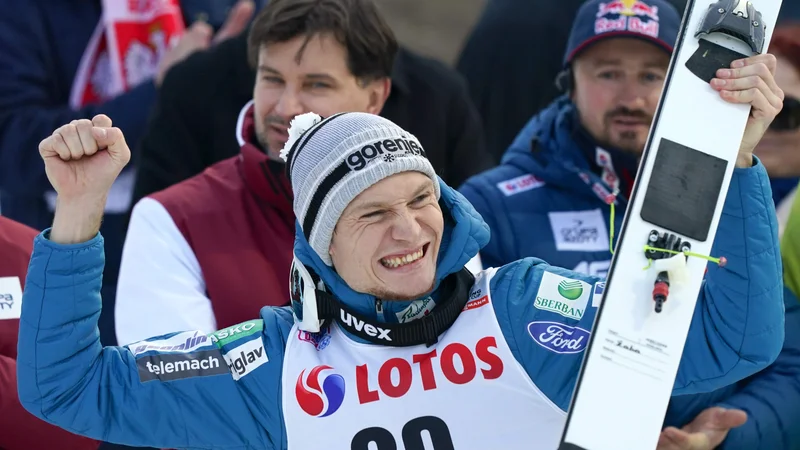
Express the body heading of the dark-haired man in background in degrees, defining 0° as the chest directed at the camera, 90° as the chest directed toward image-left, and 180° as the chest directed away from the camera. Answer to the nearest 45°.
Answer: approximately 45°
